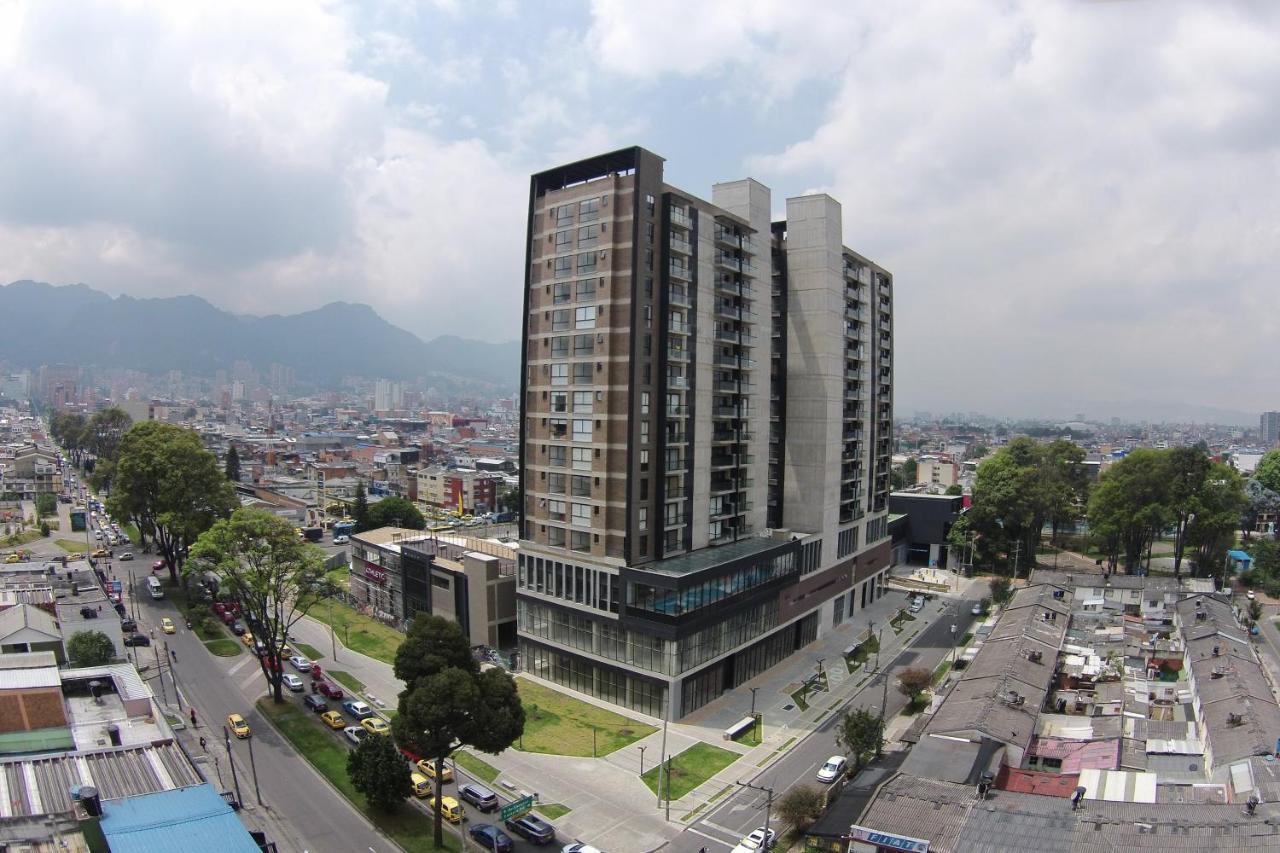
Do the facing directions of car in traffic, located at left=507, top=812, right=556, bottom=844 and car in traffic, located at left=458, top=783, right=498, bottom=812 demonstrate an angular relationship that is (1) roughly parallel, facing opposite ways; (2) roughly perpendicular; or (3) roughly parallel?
roughly parallel

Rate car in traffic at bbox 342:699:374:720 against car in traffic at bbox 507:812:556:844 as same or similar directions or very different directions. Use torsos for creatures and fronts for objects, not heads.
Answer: same or similar directions

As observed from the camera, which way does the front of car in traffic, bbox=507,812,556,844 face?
facing away from the viewer and to the left of the viewer

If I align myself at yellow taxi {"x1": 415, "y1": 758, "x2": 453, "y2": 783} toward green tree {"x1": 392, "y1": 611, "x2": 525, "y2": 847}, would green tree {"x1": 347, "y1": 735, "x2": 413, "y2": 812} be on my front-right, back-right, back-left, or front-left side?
front-right

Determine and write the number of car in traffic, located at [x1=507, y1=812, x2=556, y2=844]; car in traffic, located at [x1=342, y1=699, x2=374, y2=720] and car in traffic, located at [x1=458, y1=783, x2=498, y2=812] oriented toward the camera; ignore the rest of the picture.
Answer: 0

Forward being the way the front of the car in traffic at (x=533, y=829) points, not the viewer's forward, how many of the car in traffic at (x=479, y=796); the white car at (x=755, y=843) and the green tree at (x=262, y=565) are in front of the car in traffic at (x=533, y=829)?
2

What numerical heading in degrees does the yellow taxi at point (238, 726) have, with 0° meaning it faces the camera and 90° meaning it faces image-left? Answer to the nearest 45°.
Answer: approximately 315°

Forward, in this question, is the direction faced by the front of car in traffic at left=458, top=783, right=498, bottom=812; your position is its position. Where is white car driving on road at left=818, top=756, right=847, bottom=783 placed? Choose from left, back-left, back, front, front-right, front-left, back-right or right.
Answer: back-right

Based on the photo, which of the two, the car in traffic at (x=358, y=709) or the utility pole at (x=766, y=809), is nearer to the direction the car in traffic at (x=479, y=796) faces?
the car in traffic at (x=358, y=709)

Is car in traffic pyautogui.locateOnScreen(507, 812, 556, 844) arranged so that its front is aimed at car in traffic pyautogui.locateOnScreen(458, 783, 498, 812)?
yes

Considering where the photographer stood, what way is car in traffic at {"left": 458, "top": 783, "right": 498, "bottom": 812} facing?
facing away from the viewer and to the left of the viewer

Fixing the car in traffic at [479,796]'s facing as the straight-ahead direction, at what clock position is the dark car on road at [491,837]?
the dark car on road at [491,837] is roughly at 7 o'clock from the car in traffic at [479,796].

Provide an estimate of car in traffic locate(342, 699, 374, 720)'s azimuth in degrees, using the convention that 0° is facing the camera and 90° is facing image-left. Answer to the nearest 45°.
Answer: approximately 135°

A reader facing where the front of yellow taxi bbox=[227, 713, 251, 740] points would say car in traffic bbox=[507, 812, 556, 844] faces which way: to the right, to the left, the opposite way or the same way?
the opposite way

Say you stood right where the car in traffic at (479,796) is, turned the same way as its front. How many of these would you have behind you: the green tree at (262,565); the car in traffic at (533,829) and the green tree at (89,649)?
1

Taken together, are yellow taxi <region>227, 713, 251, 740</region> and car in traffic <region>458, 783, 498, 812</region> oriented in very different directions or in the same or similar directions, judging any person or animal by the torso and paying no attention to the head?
very different directions

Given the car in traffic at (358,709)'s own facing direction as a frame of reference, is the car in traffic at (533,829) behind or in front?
behind
